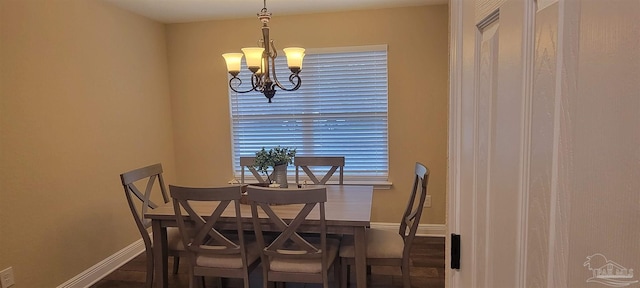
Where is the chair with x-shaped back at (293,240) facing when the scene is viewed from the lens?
facing away from the viewer

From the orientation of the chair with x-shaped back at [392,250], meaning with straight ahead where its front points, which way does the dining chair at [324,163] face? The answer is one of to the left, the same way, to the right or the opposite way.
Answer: to the left

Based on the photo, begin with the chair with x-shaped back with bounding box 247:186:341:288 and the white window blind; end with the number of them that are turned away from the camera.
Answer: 1

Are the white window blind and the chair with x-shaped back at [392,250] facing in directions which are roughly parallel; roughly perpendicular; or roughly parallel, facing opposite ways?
roughly perpendicular

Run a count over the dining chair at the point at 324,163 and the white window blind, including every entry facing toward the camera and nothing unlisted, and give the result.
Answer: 2

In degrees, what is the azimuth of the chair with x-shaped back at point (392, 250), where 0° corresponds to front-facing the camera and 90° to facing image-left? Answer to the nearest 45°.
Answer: approximately 90°

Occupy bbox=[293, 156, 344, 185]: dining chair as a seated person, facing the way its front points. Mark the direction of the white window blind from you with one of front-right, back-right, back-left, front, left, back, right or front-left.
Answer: back
